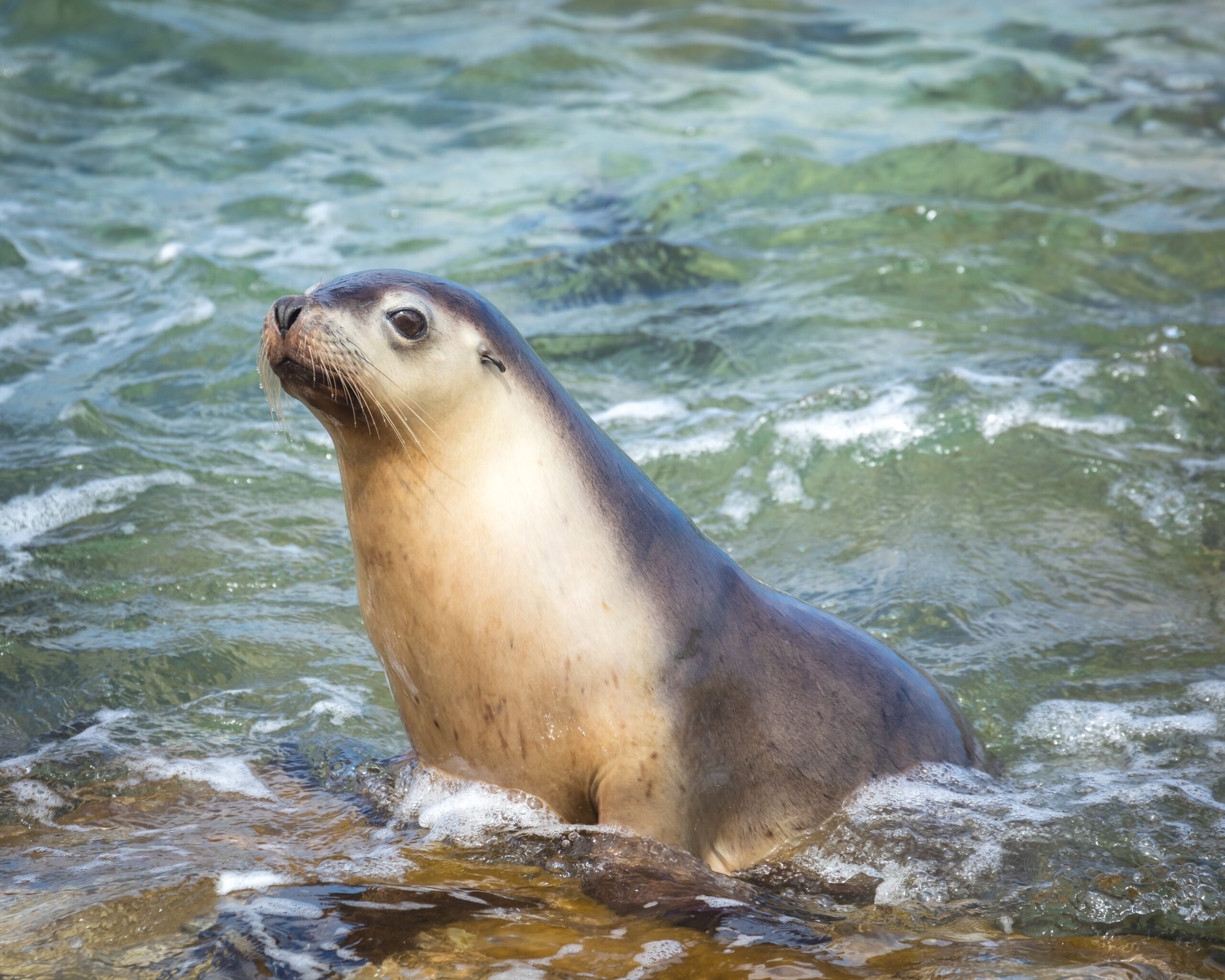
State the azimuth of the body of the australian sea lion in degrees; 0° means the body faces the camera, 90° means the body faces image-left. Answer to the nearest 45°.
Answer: approximately 45°
